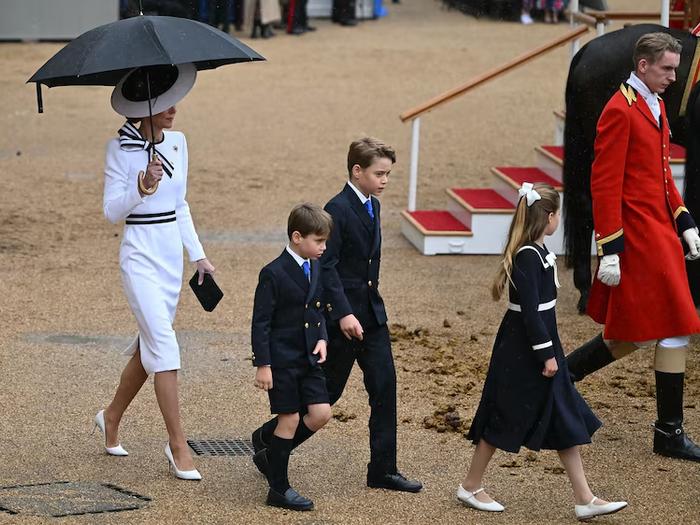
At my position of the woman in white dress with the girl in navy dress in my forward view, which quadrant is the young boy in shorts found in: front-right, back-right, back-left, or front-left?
front-right

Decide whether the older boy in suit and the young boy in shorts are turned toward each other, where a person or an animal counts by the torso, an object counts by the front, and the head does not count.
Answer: no

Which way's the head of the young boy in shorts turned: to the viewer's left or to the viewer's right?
to the viewer's right

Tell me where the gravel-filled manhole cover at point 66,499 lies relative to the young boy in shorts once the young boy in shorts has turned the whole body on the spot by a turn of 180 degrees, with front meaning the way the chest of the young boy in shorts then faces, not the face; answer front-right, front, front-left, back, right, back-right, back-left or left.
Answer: front-left

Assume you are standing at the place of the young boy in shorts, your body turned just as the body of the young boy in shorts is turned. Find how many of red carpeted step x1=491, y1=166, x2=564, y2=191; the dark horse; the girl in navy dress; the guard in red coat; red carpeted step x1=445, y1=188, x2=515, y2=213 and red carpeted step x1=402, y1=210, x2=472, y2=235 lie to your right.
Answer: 0

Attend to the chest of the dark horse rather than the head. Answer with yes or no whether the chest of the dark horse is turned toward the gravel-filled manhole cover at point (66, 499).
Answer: no

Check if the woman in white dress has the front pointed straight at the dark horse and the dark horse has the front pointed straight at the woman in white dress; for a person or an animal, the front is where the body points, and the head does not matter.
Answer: no

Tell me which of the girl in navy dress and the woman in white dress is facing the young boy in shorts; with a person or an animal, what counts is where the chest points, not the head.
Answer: the woman in white dress

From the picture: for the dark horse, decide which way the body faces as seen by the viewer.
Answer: to the viewer's right

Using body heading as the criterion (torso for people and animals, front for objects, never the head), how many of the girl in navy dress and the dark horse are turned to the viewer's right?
2

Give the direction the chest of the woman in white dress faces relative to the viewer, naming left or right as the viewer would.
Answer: facing the viewer and to the right of the viewer

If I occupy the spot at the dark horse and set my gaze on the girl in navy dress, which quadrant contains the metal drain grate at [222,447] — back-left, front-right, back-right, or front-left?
front-right

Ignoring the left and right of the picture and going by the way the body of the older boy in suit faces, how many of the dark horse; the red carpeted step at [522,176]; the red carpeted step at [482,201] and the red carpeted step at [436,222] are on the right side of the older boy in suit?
0

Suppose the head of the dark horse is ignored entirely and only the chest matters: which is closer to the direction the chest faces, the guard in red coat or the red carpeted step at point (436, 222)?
the guard in red coat

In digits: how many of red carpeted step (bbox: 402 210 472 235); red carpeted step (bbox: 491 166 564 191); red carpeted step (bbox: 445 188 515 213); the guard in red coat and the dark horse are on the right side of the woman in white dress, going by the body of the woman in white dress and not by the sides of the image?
0

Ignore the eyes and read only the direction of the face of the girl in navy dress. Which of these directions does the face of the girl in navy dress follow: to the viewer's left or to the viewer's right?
to the viewer's right

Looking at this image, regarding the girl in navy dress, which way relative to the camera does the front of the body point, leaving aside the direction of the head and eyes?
to the viewer's right

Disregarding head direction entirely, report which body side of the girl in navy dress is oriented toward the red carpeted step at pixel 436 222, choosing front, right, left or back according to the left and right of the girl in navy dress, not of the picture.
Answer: left
